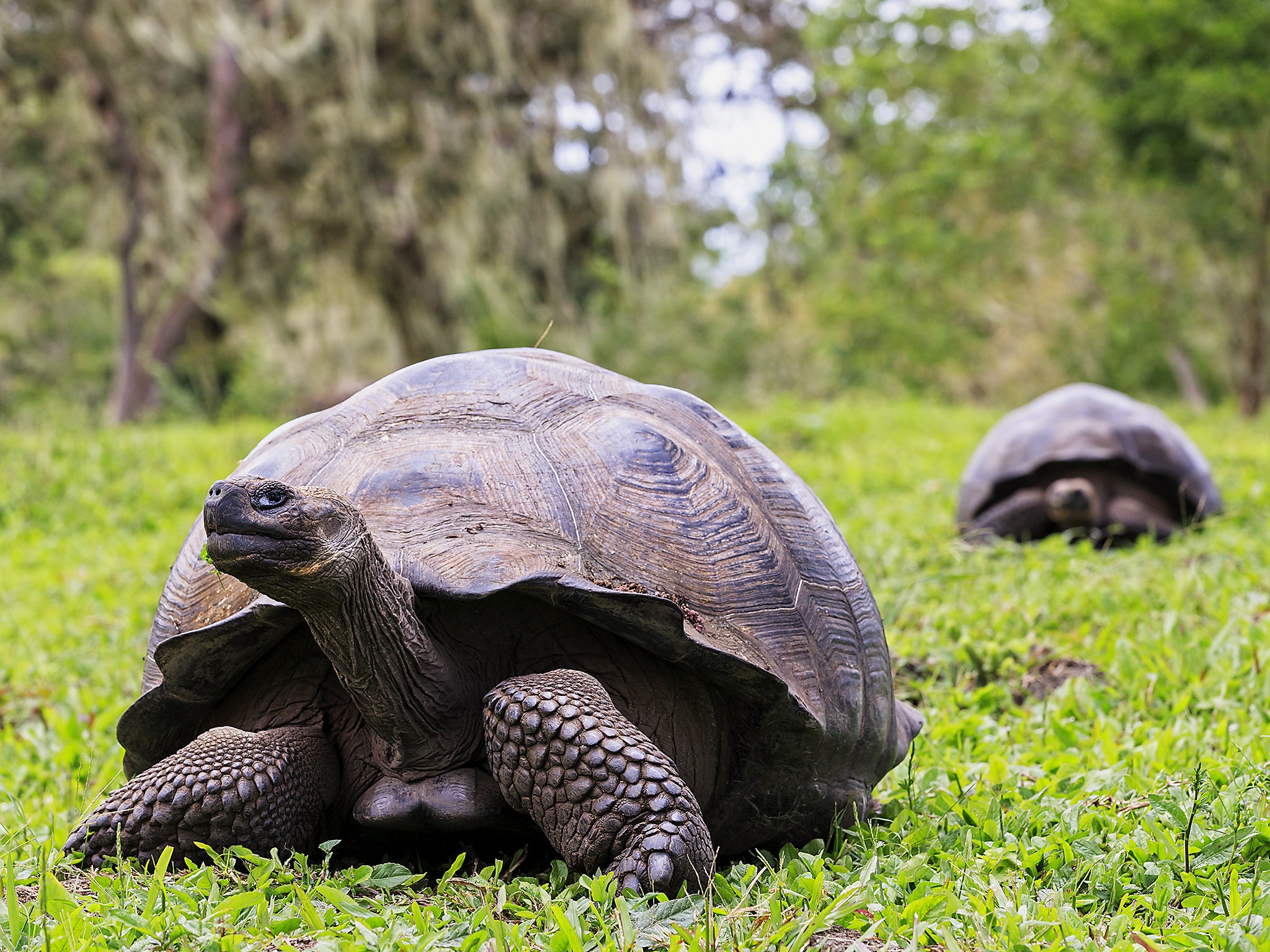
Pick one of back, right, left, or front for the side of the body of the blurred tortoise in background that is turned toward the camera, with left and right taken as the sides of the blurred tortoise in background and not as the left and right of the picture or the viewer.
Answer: front

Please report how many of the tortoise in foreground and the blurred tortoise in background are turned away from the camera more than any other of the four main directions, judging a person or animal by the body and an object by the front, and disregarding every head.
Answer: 0

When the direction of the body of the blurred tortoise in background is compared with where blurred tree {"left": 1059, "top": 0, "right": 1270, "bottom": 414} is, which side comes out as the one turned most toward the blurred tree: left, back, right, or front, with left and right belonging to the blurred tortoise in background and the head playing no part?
back

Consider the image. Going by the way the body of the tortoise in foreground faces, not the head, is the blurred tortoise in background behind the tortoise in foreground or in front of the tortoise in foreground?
behind

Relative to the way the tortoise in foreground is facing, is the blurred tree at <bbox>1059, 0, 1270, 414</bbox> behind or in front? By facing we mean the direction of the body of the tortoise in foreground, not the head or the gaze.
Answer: behind

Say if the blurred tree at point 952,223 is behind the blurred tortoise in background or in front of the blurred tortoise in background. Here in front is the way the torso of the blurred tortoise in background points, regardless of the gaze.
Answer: behind

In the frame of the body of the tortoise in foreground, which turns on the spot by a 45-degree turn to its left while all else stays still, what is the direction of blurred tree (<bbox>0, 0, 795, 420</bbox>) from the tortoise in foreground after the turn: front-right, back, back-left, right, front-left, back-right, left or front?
back

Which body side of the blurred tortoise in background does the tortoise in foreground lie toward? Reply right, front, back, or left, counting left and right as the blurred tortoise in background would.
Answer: front

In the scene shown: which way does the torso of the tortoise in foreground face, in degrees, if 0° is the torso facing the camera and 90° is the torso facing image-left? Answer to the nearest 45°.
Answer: approximately 45°

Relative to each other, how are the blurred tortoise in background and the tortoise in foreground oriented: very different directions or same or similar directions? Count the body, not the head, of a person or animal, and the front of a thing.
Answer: same or similar directions
